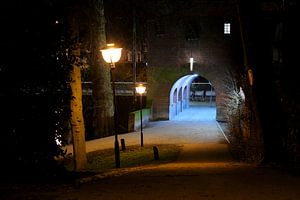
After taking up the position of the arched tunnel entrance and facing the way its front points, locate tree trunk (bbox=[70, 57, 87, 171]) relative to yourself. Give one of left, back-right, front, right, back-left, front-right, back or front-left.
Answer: front

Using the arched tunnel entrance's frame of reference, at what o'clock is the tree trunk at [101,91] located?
The tree trunk is roughly at 1 o'clock from the arched tunnel entrance.

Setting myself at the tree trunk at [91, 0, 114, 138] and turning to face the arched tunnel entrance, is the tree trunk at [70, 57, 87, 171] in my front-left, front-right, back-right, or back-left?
back-right

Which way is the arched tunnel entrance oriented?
toward the camera

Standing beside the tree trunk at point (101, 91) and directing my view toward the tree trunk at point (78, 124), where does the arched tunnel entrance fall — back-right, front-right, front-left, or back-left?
back-left
